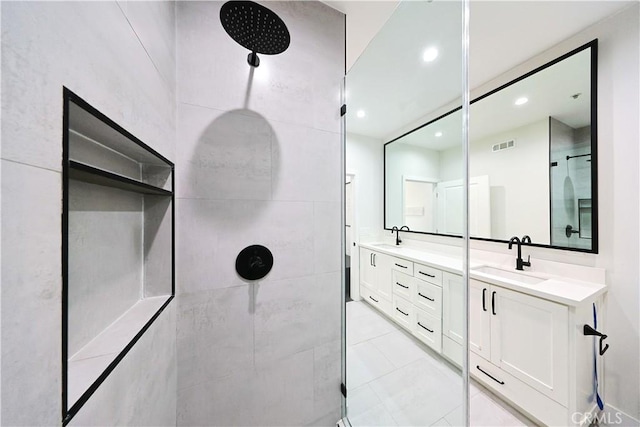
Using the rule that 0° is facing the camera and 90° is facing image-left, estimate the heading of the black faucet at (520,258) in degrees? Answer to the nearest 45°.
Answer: approximately 45°

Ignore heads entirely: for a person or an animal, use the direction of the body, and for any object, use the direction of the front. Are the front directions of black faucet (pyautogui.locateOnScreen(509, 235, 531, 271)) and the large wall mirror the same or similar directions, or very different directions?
same or similar directions

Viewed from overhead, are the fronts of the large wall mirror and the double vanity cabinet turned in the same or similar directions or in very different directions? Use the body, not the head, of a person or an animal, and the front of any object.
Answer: same or similar directions

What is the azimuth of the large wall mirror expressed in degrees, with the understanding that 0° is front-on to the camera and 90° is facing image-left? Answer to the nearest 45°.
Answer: approximately 45°

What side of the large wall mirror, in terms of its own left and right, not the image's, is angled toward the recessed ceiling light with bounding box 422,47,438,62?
front

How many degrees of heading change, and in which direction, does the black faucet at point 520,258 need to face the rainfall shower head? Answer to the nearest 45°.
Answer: approximately 45° to its left

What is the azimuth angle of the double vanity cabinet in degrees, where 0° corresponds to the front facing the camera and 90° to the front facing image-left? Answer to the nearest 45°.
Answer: approximately 45°
